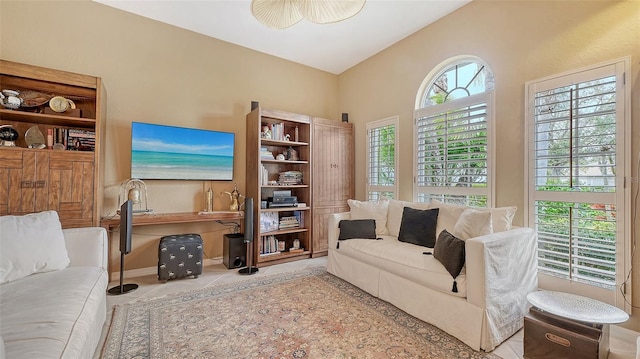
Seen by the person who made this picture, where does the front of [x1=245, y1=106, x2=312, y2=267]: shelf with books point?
facing the viewer and to the right of the viewer

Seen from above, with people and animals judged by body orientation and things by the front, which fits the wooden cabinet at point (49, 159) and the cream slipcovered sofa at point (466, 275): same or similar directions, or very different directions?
very different directions

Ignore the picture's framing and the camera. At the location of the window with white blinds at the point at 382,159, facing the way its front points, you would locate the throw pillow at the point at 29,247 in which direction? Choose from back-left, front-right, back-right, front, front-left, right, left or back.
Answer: front

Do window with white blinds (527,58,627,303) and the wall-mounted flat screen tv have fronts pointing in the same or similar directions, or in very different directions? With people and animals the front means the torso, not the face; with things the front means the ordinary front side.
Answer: very different directions

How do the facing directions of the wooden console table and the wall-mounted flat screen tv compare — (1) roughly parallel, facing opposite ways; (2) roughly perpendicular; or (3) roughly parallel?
roughly parallel

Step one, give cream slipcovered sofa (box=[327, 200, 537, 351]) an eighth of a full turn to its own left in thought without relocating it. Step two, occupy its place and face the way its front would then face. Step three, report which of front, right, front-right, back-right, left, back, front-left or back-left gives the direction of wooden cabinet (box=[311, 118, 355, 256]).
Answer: back-right

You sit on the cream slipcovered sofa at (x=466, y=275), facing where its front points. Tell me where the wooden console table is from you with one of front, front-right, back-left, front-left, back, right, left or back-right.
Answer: front-right

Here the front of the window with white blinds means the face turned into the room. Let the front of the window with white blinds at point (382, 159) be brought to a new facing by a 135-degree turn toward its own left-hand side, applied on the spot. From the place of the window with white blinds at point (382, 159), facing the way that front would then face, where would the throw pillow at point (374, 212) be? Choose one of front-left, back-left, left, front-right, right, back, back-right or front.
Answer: right

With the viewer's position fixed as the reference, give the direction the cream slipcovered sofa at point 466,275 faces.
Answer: facing the viewer and to the left of the viewer

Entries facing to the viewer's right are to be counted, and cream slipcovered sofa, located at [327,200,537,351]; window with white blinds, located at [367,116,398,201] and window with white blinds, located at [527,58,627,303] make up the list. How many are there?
0

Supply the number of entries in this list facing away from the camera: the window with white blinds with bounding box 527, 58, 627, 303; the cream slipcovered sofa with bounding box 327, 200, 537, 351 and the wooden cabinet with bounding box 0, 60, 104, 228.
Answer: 0

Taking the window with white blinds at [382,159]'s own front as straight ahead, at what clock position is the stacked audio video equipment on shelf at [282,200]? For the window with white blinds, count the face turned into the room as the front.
The stacked audio video equipment on shelf is roughly at 1 o'clock from the window with white blinds.

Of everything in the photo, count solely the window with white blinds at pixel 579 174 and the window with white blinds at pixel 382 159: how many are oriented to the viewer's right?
0

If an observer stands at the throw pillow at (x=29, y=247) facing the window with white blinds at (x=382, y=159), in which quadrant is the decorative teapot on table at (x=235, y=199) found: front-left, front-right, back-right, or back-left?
front-left
